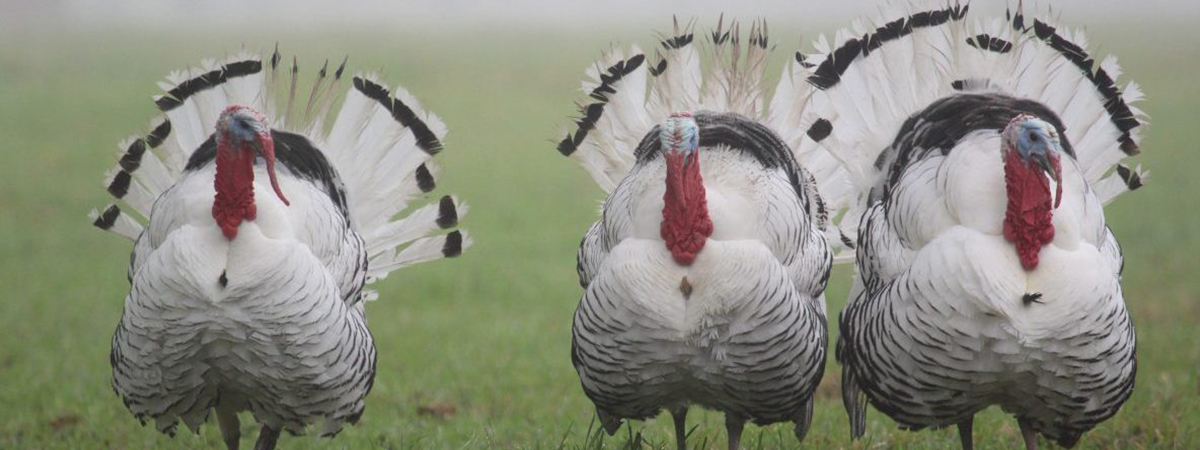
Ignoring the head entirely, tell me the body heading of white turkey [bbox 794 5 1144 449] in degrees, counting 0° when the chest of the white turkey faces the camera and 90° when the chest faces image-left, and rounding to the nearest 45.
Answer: approximately 0°

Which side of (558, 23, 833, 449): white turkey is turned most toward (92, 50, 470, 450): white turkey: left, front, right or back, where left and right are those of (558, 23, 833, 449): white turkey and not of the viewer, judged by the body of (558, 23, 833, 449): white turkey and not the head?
right

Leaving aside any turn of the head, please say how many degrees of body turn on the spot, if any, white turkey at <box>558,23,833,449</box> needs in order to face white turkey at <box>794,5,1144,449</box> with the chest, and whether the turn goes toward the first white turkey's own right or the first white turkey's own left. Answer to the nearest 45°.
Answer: approximately 90° to the first white turkey's own left

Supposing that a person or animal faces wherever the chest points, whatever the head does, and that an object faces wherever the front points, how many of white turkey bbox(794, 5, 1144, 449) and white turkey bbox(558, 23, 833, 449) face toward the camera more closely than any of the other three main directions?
2
